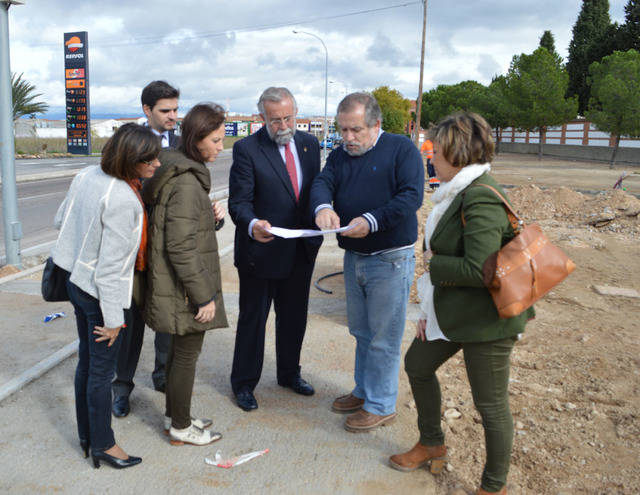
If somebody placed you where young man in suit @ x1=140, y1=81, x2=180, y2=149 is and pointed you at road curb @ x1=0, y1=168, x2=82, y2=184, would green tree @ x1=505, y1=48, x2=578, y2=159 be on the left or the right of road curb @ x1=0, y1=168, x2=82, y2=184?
right

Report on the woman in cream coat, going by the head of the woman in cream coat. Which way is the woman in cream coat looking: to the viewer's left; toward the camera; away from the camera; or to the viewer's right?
to the viewer's right

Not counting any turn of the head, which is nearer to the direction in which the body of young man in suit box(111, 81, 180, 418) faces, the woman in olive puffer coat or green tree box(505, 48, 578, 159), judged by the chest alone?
the woman in olive puffer coat

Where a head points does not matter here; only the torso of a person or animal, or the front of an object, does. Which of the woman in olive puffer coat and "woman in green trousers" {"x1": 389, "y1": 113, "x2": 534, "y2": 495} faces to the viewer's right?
the woman in olive puffer coat

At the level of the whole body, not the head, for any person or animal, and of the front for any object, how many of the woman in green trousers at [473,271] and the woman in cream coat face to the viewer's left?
1

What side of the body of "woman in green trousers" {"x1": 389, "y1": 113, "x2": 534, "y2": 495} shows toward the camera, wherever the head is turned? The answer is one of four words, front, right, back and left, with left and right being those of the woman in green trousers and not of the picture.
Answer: left

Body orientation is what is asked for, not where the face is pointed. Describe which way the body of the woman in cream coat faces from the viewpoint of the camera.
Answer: to the viewer's right

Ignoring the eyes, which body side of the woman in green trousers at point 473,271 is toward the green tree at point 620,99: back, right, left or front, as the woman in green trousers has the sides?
right

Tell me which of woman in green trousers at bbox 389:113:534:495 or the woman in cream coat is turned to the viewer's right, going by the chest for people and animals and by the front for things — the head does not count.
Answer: the woman in cream coat

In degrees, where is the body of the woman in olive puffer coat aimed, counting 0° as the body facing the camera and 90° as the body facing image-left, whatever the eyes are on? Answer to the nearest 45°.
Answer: approximately 270°

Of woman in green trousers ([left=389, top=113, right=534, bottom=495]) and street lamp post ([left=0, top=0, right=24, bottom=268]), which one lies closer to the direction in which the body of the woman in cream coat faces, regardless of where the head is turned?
the woman in green trousers

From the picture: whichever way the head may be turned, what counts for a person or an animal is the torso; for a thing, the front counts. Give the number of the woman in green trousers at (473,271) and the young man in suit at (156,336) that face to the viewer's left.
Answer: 1
